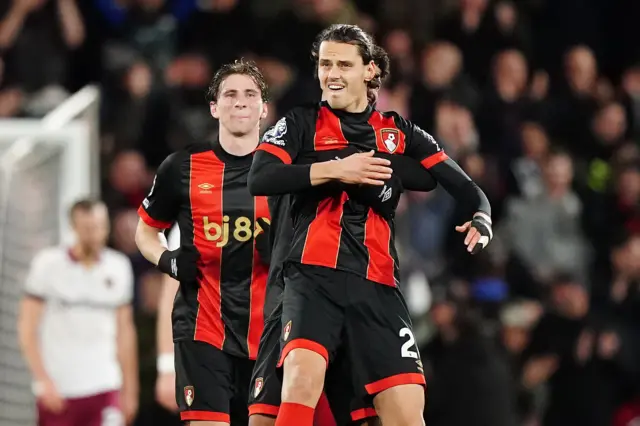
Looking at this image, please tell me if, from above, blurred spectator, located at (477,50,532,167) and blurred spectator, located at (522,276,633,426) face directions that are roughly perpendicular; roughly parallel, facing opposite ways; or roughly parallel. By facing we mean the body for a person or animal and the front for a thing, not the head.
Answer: roughly parallel

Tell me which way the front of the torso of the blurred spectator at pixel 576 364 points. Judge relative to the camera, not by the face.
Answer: toward the camera

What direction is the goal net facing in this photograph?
to the viewer's right

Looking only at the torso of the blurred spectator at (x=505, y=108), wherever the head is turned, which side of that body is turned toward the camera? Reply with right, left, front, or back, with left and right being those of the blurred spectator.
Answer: front

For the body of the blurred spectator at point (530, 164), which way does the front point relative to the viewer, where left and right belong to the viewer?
facing the viewer and to the left of the viewer

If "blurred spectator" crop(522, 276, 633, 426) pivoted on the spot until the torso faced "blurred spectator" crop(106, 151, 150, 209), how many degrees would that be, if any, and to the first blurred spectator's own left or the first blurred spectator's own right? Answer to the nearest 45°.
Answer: approximately 90° to the first blurred spectator's own right

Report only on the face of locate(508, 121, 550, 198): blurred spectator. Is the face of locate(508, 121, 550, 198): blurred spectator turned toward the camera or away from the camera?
toward the camera

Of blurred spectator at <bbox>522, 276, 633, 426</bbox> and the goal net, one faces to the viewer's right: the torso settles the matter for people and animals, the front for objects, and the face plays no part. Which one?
the goal net

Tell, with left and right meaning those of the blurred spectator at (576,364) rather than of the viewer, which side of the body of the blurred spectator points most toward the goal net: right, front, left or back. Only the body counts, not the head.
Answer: right
